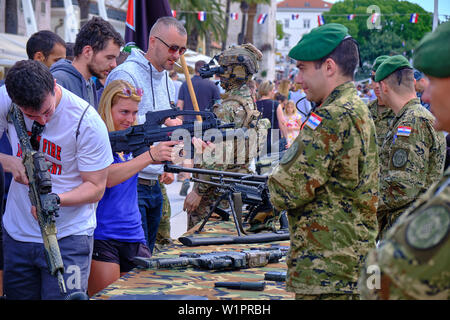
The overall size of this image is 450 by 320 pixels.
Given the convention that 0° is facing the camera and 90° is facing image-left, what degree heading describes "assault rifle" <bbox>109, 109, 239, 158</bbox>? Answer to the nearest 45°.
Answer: approximately 270°

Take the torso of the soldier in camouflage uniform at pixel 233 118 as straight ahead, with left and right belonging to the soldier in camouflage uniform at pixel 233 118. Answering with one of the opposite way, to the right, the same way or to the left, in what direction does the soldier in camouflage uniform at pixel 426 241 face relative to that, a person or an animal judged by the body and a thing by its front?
the same way

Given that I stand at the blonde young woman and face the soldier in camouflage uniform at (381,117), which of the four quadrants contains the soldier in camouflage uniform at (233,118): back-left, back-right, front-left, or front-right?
front-left

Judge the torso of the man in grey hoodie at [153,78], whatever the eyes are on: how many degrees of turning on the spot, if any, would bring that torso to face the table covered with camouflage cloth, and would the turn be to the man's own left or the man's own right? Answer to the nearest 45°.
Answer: approximately 45° to the man's own right

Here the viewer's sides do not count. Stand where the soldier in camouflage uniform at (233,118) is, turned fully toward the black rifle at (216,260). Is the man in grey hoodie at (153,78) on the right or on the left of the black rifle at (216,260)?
right

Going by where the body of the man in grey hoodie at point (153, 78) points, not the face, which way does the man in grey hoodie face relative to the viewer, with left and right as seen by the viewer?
facing the viewer and to the right of the viewer

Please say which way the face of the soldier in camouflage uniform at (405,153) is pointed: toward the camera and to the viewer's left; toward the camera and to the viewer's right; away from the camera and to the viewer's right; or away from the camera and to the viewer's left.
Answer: away from the camera and to the viewer's left

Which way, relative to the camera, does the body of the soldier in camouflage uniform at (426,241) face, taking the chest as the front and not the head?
to the viewer's left

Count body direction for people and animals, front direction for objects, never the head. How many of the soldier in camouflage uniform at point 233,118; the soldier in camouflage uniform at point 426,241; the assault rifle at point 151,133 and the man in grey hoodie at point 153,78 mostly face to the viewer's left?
2

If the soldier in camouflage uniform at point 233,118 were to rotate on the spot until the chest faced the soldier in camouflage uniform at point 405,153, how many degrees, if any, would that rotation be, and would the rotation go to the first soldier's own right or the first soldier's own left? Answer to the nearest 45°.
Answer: approximately 135° to the first soldier's own left

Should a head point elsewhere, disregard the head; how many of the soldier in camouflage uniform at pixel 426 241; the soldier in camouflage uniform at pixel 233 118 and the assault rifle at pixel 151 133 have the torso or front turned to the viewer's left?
2

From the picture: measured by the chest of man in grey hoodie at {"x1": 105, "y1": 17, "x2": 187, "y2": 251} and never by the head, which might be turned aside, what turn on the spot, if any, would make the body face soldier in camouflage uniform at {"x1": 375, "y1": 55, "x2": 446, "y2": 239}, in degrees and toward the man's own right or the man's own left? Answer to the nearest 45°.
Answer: approximately 45° to the man's own left

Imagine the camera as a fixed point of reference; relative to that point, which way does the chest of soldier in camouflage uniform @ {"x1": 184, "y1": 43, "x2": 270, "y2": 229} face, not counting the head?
to the viewer's left

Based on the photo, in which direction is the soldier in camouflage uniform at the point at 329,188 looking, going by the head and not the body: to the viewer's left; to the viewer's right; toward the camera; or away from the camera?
to the viewer's left
